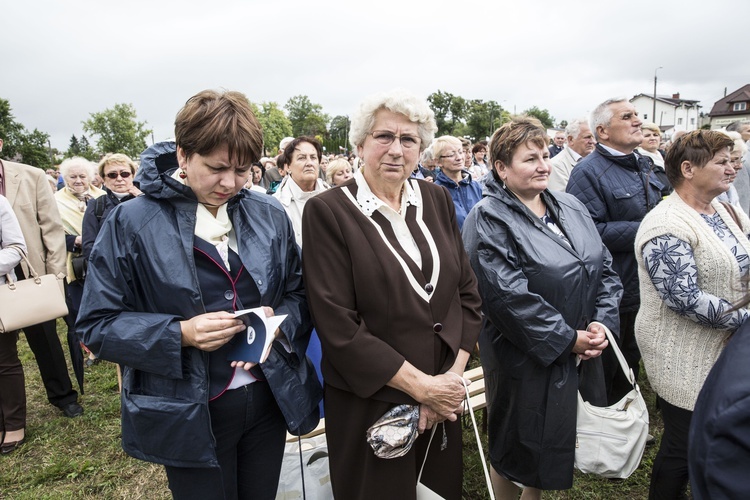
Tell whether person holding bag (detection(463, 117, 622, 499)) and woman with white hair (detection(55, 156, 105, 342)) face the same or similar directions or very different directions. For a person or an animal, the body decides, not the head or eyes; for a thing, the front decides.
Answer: same or similar directions

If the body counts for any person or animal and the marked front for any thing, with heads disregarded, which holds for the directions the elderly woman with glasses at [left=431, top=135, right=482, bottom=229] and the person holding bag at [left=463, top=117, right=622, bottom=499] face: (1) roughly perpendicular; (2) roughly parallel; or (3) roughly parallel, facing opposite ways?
roughly parallel

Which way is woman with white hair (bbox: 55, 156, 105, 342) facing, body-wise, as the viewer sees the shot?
toward the camera

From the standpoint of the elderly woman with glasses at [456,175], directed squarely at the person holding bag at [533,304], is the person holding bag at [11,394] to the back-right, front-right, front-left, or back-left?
front-right

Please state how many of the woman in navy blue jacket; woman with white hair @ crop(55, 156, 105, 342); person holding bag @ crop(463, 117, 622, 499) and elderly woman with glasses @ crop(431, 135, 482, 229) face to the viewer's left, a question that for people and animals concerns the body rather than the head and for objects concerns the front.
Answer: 0

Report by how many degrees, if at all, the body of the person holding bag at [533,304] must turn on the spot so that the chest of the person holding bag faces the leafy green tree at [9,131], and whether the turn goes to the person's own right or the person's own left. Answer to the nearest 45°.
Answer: approximately 180°

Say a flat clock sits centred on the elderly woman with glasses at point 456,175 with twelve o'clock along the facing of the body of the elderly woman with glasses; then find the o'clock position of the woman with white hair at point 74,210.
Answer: The woman with white hair is roughly at 4 o'clock from the elderly woman with glasses.

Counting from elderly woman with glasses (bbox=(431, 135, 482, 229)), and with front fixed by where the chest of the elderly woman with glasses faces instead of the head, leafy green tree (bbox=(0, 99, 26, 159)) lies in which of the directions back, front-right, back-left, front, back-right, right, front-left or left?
back

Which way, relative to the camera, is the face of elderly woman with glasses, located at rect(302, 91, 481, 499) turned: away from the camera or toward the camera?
toward the camera

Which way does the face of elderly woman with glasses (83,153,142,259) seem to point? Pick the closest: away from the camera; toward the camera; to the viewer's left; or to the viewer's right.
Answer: toward the camera

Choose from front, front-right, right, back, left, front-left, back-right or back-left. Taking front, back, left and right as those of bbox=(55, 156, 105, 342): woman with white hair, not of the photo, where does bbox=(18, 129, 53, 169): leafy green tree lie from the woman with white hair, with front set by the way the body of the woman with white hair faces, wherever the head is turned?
back

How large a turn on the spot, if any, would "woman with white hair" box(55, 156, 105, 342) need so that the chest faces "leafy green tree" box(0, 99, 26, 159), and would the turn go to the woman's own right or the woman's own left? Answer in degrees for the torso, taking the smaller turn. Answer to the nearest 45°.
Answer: approximately 180°

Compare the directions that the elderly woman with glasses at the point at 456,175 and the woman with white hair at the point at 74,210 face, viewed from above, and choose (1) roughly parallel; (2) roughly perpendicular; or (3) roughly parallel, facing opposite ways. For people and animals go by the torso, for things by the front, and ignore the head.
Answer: roughly parallel

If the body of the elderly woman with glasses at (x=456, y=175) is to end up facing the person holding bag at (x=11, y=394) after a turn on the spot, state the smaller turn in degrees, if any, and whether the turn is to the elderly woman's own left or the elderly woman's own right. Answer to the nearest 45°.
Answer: approximately 90° to the elderly woman's own right

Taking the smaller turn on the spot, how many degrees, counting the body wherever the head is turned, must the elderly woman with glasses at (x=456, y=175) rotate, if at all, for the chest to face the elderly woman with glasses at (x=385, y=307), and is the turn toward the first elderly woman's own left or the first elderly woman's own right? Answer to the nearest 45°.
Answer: approximately 45° to the first elderly woman's own right
